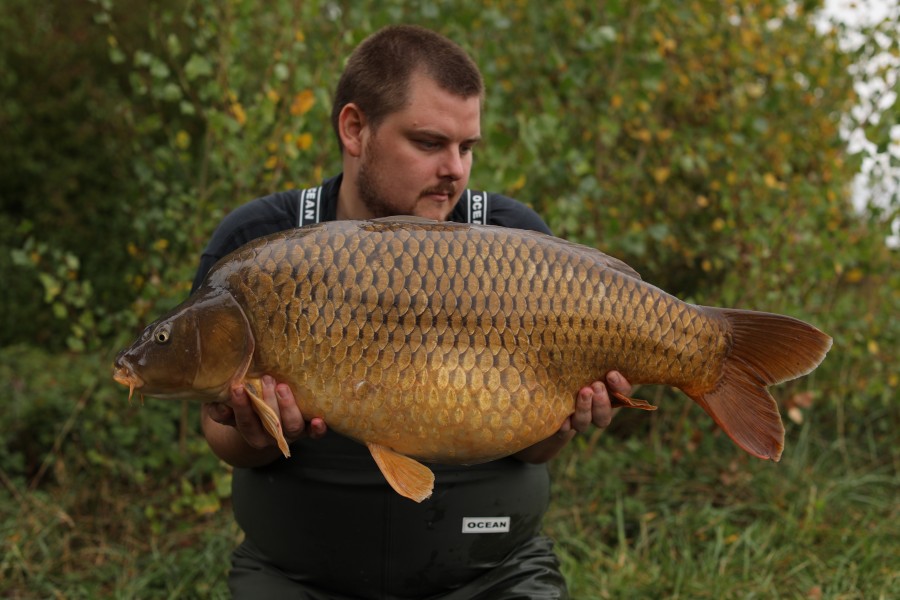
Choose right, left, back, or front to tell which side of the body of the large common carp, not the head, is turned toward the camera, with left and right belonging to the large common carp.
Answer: left

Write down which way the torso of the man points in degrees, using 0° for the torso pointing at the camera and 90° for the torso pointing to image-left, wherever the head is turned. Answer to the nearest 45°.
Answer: approximately 0°
